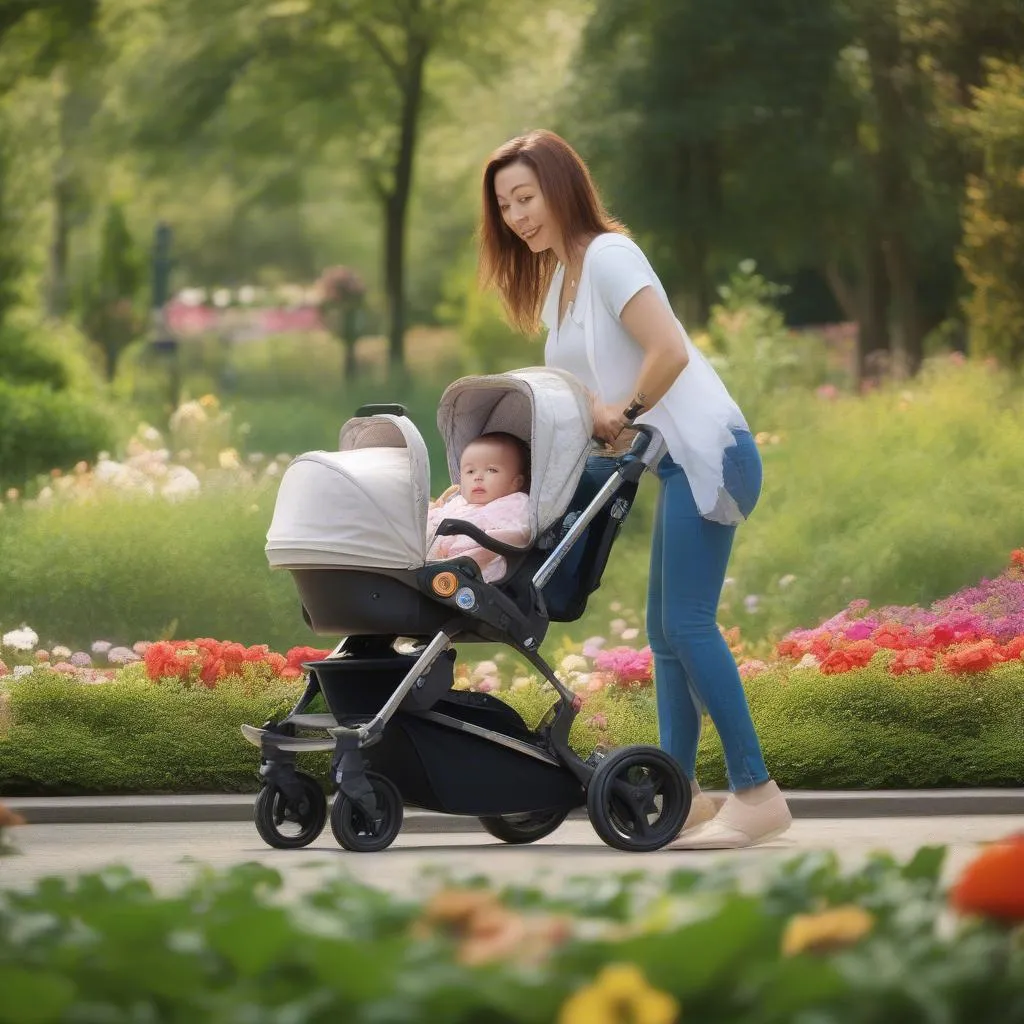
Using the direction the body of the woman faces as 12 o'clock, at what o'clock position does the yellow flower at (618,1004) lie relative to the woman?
The yellow flower is roughly at 9 o'clock from the woman.

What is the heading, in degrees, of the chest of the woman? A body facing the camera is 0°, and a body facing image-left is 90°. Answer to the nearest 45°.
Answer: approximately 90°

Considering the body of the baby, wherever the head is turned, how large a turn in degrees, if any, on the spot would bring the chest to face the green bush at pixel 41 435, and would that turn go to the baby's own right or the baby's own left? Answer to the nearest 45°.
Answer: approximately 135° to the baby's own right

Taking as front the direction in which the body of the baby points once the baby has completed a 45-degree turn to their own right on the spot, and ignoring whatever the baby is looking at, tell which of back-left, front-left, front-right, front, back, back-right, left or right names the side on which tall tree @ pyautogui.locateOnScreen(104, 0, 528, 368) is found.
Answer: right

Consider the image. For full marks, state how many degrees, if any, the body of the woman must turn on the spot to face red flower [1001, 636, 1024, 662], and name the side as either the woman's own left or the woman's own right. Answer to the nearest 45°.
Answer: approximately 135° to the woman's own right

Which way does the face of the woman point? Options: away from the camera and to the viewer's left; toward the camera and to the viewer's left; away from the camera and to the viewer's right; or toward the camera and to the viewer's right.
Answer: toward the camera and to the viewer's left

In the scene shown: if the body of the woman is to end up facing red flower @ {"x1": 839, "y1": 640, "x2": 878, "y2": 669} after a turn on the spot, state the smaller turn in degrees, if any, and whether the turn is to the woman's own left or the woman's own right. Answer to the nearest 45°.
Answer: approximately 90° to the woman's own right

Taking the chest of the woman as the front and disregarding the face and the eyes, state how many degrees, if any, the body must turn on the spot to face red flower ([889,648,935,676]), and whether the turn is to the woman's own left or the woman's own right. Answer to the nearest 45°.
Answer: approximately 135° to the woman's own right

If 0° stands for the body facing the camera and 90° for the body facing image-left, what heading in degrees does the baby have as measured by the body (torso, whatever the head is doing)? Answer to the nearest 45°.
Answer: approximately 45°

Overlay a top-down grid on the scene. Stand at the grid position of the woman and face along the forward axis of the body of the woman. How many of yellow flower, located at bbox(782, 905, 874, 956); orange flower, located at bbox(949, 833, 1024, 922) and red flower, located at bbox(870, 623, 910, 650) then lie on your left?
2

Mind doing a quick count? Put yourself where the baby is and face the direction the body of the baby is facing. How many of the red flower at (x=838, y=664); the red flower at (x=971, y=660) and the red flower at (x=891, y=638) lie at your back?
3

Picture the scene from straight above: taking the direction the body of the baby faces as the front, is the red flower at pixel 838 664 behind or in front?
behind
